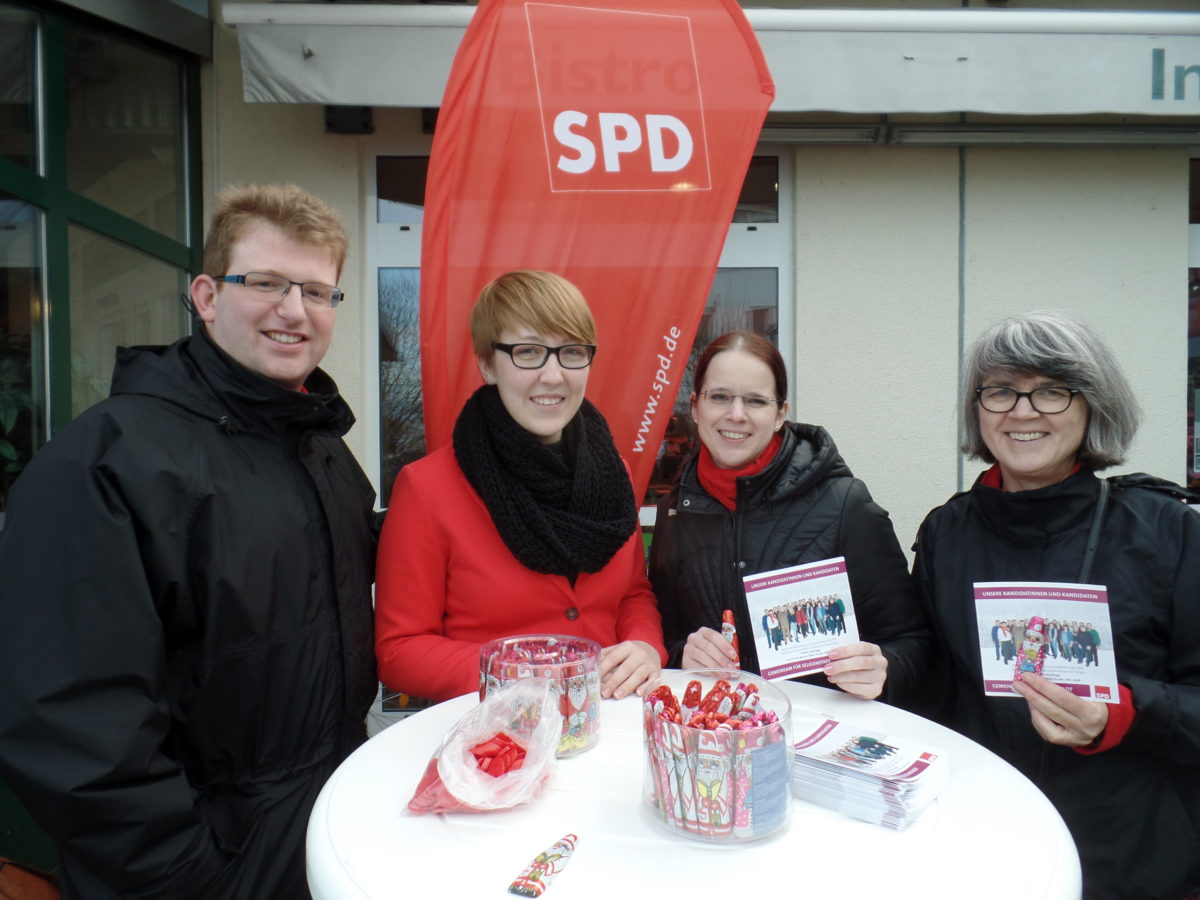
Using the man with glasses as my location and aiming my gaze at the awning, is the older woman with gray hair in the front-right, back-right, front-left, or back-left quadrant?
front-right

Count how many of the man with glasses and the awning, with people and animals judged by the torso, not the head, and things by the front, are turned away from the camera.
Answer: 0

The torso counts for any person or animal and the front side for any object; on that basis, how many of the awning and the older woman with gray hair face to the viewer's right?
0

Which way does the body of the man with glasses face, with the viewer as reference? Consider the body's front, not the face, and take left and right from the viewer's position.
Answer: facing the viewer and to the right of the viewer

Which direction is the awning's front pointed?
toward the camera

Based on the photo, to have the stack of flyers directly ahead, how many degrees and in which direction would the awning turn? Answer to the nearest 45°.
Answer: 0° — it already faces it

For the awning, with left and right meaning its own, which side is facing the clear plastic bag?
front

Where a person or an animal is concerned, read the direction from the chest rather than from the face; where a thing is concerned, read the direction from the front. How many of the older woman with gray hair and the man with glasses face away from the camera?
0

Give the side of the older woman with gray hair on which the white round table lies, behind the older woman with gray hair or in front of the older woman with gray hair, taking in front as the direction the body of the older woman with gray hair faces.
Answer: in front

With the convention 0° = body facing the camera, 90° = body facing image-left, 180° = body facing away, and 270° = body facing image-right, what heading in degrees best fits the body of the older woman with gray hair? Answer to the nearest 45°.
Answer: approximately 45°

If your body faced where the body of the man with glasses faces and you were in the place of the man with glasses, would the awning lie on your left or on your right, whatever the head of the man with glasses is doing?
on your left

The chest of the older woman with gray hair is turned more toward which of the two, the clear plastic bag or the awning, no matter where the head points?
the clear plastic bag
